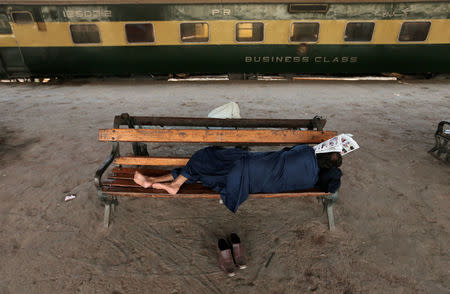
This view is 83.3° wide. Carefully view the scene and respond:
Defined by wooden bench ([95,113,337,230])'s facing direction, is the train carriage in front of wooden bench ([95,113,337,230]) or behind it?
behind

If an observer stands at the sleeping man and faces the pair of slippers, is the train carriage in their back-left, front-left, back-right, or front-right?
back-right

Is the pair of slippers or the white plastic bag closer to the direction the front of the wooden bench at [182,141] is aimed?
the pair of slippers

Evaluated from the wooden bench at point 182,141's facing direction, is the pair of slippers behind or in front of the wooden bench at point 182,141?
in front

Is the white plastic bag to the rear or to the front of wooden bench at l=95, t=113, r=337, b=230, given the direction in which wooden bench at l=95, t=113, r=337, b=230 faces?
to the rear

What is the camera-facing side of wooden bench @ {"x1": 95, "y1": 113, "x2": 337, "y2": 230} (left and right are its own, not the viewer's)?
front
